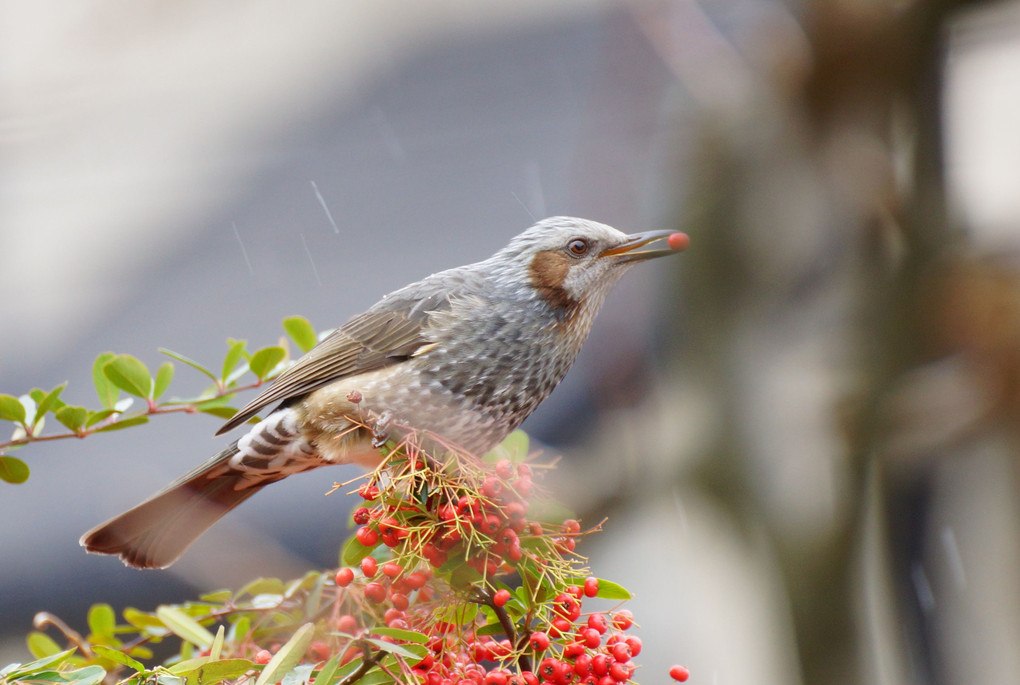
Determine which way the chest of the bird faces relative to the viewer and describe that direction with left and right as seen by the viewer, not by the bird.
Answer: facing to the right of the viewer
